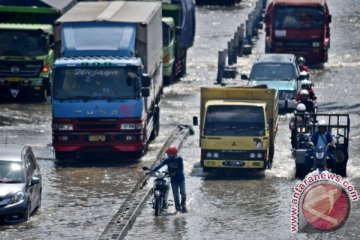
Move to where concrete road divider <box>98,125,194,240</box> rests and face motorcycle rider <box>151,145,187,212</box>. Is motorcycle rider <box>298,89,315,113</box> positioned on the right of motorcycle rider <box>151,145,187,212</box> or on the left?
left

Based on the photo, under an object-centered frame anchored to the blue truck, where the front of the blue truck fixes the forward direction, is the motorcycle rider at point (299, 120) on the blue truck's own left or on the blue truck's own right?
on the blue truck's own left

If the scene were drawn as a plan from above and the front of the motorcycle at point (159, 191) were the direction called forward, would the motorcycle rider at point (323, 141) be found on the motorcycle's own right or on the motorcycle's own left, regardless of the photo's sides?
on the motorcycle's own left

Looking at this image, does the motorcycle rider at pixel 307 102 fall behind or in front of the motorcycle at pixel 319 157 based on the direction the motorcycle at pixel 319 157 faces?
behind

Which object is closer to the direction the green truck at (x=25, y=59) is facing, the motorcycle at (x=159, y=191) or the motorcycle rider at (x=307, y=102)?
the motorcycle

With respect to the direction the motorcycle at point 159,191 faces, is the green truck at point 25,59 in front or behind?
behind

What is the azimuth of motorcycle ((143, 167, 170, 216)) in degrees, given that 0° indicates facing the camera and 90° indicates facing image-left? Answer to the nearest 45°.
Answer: approximately 0°

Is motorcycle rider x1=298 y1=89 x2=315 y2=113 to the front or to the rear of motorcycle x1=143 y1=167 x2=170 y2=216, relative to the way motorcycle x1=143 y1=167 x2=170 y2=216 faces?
to the rear
